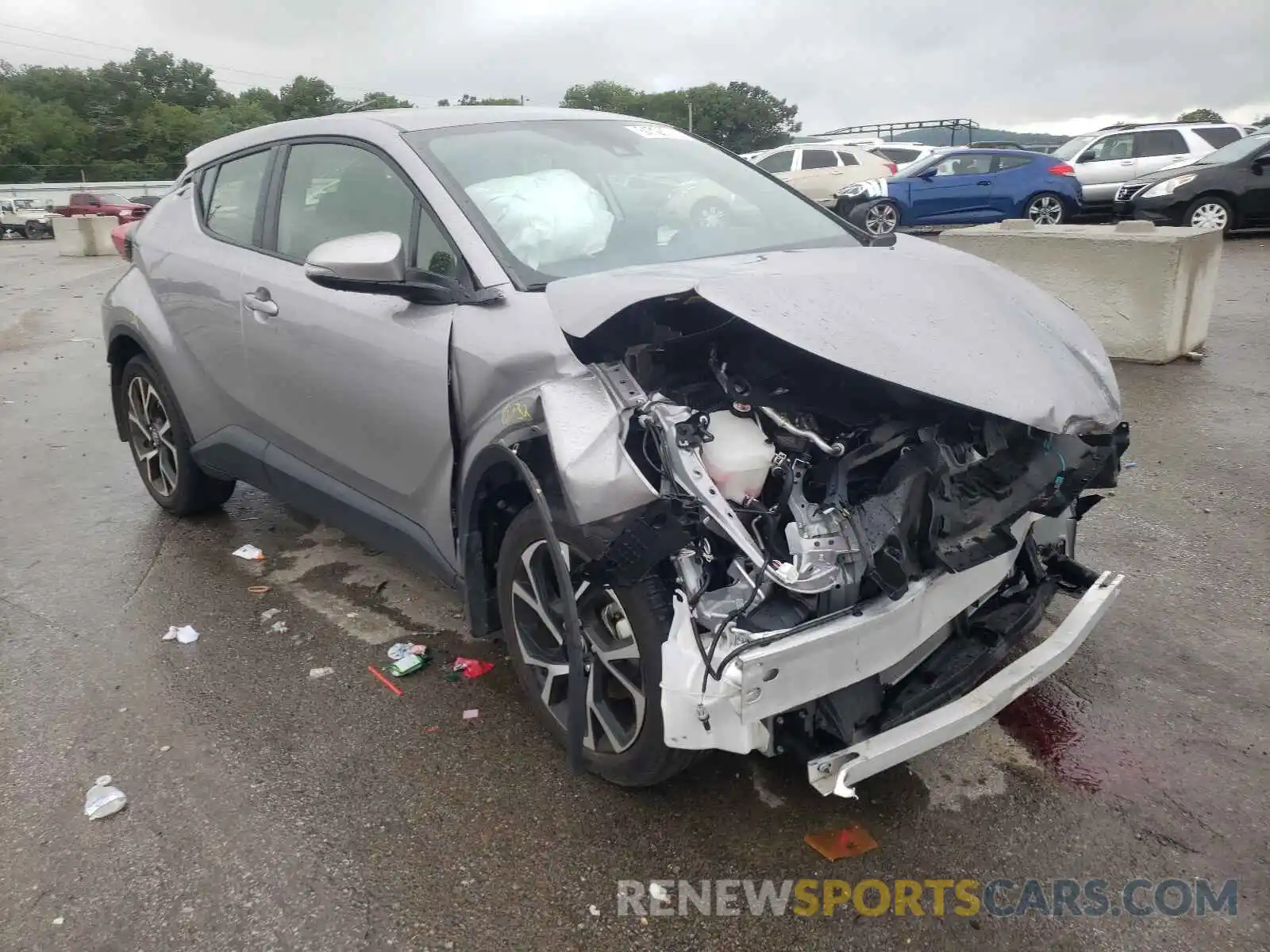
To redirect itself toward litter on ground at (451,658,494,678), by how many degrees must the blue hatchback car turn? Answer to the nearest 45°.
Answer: approximately 90° to its left

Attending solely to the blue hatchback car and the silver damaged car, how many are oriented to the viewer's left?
1

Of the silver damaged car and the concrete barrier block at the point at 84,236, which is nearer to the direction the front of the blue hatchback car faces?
the concrete barrier block

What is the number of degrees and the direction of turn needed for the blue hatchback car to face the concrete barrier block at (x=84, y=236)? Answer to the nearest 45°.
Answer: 0° — it already faces it

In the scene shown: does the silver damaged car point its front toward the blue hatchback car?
no

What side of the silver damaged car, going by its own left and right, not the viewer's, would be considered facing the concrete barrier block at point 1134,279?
left

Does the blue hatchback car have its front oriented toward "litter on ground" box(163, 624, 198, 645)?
no

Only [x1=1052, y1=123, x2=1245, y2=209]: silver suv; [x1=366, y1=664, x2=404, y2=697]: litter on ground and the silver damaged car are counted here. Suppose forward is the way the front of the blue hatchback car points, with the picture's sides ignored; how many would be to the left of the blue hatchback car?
2

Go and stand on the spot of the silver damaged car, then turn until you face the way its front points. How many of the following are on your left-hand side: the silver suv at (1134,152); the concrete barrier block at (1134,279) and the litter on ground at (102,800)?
2

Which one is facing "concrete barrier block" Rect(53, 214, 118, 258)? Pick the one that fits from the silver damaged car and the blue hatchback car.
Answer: the blue hatchback car

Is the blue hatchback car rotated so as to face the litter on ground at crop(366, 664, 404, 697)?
no

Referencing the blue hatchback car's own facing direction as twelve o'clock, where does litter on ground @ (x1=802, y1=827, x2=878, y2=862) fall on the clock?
The litter on ground is roughly at 9 o'clock from the blue hatchback car.

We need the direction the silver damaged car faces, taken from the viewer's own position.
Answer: facing the viewer and to the right of the viewer

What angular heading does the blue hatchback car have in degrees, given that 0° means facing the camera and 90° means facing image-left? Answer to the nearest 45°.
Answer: approximately 90°

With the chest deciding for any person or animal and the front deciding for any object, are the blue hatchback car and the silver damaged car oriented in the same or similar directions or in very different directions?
very different directions

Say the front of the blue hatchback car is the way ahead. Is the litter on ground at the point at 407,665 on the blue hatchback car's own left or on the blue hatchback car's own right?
on the blue hatchback car's own left
